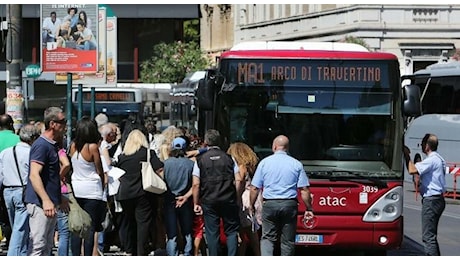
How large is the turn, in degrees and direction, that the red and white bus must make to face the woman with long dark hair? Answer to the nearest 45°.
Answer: approximately 45° to its right

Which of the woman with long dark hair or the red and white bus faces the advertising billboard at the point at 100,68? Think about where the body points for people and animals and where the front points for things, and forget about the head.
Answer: the woman with long dark hair

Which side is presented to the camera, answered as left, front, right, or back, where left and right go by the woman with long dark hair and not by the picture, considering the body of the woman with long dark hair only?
back

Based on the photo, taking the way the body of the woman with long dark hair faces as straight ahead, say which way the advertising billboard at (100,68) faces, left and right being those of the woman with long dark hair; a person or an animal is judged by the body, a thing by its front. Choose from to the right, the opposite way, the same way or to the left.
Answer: the opposite way

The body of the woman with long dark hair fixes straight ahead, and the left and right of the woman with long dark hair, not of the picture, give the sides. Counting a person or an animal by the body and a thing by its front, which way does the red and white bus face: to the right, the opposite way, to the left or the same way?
the opposite way

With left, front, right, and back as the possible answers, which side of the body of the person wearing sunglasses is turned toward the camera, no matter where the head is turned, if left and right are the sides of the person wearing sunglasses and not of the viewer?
right

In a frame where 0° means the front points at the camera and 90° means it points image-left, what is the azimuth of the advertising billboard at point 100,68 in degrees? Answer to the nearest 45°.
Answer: approximately 0°

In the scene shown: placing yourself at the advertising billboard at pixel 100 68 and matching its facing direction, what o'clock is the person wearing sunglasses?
The person wearing sunglasses is roughly at 12 o'clock from the advertising billboard.

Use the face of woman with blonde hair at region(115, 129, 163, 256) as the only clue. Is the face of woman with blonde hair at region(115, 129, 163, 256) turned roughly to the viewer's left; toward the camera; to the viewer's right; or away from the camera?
away from the camera
